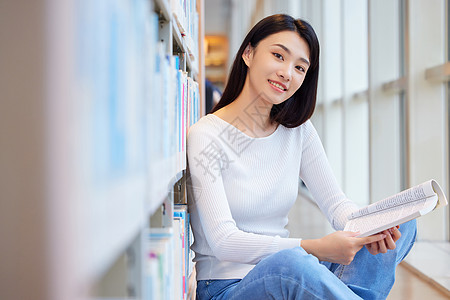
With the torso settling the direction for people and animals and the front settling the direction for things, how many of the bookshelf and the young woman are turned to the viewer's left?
0

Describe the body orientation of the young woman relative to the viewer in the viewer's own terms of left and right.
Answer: facing the viewer and to the right of the viewer

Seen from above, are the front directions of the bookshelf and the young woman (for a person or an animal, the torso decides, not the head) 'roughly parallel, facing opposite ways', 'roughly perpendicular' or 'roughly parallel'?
roughly perpendicular

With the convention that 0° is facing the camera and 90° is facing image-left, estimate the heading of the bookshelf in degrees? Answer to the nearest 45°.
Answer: approximately 270°

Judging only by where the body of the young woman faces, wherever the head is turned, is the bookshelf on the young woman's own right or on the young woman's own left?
on the young woman's own right
